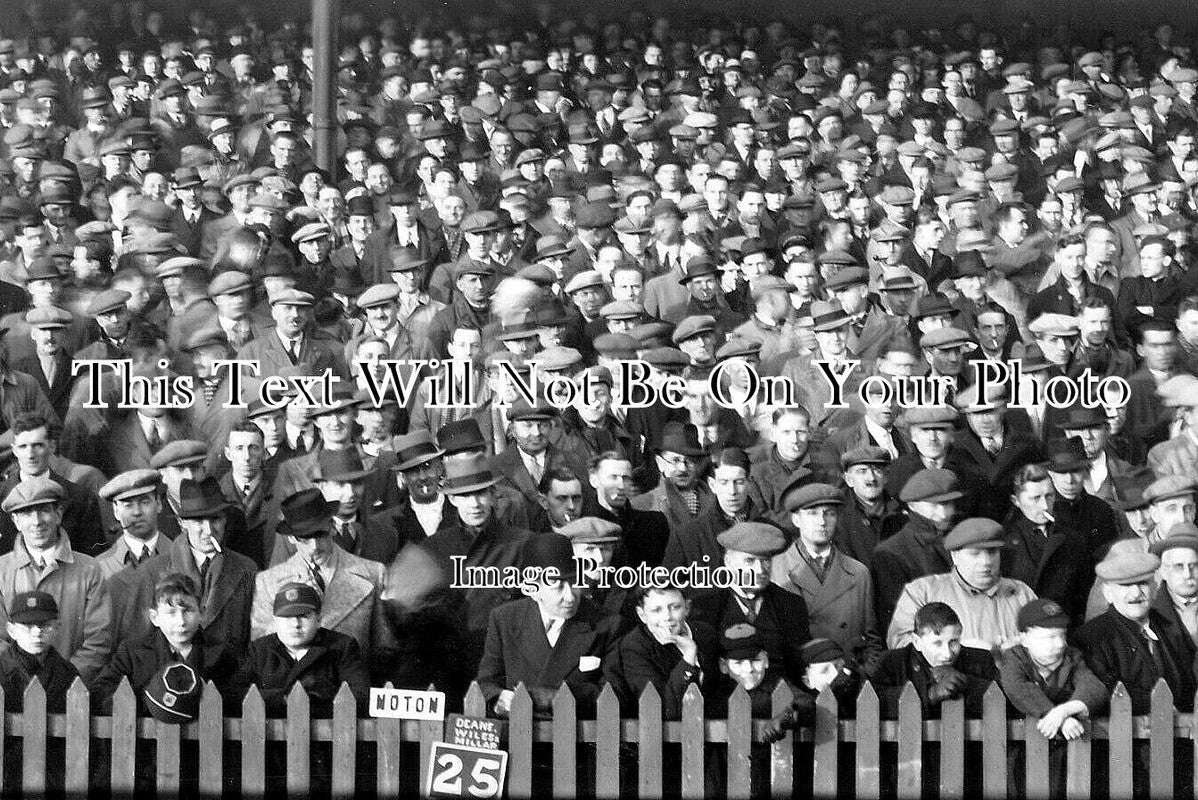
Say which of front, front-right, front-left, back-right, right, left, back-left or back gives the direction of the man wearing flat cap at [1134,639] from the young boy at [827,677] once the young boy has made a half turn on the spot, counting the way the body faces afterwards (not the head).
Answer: right

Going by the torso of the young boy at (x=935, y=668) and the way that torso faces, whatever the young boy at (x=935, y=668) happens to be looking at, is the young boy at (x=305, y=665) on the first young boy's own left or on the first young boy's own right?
on the first young boy's own right

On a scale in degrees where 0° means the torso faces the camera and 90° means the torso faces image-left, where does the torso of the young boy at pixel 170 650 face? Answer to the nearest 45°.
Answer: approximately 0°

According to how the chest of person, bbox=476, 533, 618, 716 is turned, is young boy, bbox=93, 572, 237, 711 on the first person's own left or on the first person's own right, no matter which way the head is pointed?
on the first person's own right

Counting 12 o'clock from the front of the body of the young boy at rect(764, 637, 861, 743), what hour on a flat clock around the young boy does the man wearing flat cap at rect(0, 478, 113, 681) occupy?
The man wearing flat cap is roughly at 3 o'clock from the young boy.

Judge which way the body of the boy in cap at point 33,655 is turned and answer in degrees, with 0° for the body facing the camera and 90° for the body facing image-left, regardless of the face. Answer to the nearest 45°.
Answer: approximately 0°

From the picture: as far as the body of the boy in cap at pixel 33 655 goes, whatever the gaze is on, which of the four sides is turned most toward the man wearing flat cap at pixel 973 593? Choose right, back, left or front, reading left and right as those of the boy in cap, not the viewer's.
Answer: left
